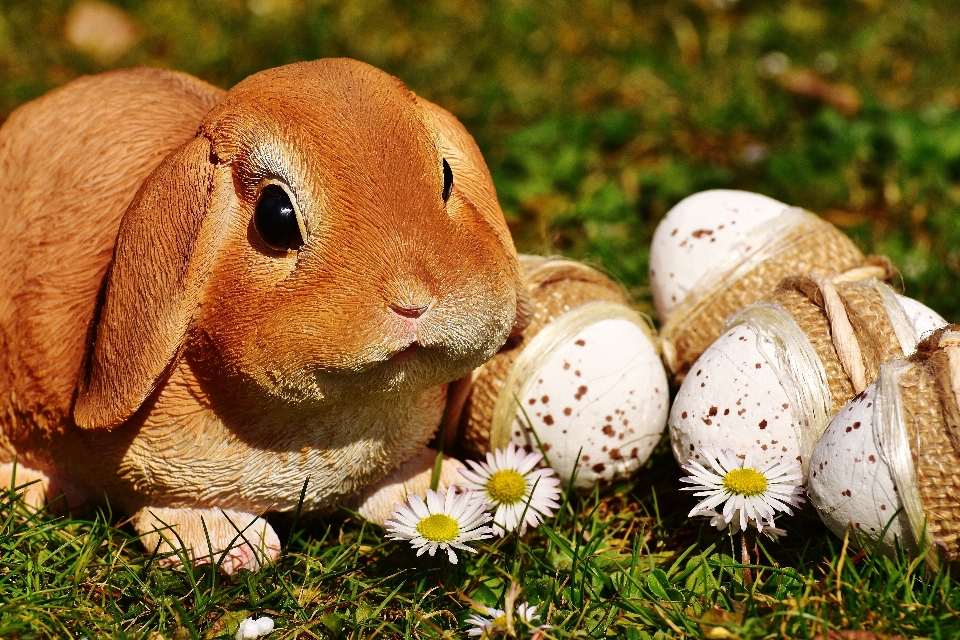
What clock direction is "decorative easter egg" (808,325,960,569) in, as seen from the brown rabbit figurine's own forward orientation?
The decorative easter egg is roughly at 11 o'clock from the brown rabbit figurine.

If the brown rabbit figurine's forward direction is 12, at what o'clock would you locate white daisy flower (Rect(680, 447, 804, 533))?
The white daisy flower is roughly at 11 o'clock from the brown rabbit figurine.

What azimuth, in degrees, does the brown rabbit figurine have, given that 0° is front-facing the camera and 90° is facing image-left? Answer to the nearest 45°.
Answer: approximately 315°

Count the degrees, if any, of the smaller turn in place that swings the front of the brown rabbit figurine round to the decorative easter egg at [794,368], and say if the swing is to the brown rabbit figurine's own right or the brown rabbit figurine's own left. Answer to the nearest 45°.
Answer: approximately 45° to the brown rabbit figurine's own left

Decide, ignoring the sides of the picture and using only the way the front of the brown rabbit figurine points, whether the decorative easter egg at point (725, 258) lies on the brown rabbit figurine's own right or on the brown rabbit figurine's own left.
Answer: on the brown rabbit figurine's own left

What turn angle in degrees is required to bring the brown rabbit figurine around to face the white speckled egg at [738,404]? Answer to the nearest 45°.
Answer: approximately 45° to its left

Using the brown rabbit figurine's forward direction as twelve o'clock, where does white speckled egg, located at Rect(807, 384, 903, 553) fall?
The white speckled egg is roughly at 11 o'clock from the brown rabbit figurine.

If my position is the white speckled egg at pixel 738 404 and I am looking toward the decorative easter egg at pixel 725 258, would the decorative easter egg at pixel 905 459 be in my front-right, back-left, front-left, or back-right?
back-right
